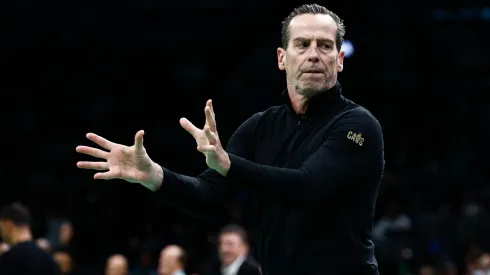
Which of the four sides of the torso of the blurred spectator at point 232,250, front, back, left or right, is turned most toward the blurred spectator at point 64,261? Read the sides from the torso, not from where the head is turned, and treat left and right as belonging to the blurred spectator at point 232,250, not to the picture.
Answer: right

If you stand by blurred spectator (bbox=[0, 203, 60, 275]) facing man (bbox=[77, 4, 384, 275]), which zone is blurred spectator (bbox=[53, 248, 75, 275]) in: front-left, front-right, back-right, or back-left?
back-left

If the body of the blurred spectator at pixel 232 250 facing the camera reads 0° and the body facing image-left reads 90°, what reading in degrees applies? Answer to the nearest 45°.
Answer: approximately 45°

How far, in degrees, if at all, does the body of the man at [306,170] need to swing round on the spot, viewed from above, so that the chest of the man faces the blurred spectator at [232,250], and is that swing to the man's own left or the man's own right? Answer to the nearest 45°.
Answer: approximately 135° to the man's own right

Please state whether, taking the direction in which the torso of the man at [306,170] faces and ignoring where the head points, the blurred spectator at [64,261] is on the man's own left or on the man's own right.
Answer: on the man's own right

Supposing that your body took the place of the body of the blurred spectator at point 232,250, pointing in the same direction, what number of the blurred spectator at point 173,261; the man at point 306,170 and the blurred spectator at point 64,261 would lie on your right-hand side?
2

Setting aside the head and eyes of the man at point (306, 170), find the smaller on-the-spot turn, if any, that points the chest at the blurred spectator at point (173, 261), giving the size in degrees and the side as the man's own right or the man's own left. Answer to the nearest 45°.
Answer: approximately 135° to the man's own right

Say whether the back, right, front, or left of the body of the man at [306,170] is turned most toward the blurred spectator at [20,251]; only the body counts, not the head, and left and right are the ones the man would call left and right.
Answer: right

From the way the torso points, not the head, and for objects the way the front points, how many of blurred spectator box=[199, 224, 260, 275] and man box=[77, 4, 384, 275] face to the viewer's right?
0
